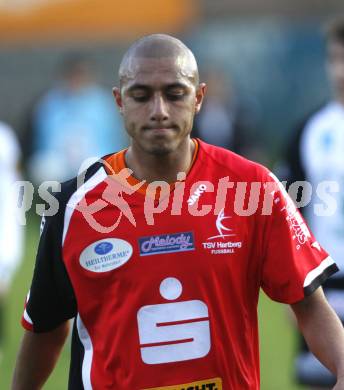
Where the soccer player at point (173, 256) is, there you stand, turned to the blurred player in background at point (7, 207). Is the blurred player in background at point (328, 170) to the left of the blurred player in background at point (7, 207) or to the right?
right

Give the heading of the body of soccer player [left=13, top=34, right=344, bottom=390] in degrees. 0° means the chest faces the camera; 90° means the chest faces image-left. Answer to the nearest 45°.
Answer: approximately 0°

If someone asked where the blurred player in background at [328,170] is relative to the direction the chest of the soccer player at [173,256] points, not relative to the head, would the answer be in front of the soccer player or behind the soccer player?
behind

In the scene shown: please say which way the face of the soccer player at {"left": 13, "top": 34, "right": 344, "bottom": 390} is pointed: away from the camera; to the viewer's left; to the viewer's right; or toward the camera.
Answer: toward the camera

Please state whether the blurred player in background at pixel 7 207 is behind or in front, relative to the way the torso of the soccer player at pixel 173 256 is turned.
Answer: behind
